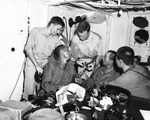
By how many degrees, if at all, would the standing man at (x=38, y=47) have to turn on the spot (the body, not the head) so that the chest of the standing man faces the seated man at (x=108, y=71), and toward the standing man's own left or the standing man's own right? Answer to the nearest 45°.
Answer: approximately 45° to the standing man's own left

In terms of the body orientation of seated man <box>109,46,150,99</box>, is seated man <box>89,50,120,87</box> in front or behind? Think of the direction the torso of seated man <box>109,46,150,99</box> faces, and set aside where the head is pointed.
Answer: in front

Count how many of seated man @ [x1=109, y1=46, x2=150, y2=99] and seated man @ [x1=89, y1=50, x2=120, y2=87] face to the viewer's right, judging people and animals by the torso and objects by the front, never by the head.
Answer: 0

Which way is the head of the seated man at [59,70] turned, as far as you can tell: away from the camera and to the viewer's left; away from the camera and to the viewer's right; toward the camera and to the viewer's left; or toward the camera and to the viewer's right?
toward the camera and to the viewer's right

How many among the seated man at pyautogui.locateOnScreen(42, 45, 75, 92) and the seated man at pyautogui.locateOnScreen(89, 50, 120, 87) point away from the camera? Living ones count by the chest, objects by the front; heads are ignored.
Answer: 0

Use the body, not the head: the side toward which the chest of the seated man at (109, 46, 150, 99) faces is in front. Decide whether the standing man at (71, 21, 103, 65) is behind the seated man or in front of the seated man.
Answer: in front

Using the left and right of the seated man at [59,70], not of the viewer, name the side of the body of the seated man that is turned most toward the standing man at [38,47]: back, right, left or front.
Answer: back

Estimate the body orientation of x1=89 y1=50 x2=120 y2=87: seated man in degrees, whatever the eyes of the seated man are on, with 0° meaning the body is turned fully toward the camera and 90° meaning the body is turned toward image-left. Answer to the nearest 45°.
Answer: approximately 45°

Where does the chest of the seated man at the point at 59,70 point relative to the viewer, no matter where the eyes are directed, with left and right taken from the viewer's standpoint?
facing the viewer and to the right of the viewer

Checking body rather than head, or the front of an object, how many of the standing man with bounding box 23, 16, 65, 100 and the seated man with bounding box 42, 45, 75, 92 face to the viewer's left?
0

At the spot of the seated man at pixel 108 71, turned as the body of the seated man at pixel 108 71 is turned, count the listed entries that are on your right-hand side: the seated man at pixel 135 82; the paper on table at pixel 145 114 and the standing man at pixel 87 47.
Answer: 1

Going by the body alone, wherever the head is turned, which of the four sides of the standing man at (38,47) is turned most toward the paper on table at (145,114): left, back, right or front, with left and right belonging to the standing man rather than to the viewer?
front

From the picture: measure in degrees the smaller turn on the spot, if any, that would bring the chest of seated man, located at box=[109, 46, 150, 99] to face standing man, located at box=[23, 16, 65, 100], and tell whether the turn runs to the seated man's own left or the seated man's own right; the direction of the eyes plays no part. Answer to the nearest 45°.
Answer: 0° — they already face them
